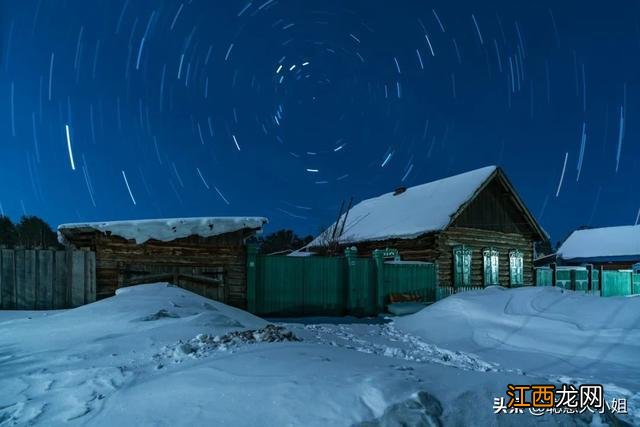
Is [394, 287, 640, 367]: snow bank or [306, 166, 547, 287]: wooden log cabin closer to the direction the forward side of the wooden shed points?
the snow bank

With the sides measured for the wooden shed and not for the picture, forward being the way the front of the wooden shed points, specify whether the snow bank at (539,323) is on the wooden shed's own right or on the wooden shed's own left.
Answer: on the wooden shed's own left

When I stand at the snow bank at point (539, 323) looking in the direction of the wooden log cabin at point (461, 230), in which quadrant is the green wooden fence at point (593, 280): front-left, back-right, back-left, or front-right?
front-right

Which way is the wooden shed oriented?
toward the camera

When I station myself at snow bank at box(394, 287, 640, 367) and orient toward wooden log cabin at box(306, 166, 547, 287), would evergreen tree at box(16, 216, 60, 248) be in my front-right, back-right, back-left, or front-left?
front-left

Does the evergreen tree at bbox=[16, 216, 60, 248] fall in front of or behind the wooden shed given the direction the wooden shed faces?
behind

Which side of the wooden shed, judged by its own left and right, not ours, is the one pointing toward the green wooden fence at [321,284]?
left

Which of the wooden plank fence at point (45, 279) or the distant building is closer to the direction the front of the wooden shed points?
the wooden plank fence

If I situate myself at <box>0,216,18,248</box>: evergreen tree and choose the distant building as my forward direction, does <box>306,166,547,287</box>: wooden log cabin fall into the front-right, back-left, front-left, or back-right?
front-right

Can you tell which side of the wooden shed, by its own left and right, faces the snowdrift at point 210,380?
front

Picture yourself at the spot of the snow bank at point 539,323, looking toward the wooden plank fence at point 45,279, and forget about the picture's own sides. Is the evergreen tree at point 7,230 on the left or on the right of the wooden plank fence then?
right

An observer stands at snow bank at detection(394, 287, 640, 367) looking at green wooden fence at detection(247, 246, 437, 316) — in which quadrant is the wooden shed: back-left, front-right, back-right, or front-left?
front-left
